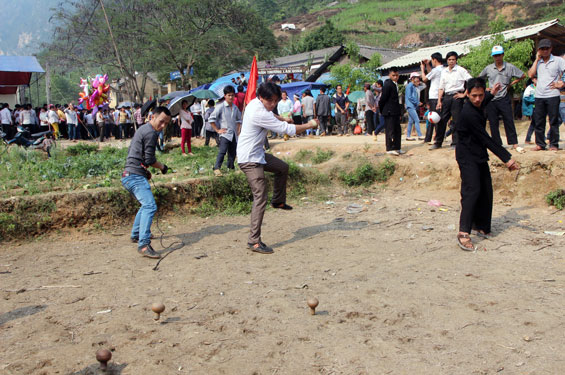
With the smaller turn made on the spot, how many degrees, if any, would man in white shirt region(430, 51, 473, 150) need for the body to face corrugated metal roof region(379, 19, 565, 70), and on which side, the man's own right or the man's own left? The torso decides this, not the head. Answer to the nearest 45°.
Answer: approximately 180°

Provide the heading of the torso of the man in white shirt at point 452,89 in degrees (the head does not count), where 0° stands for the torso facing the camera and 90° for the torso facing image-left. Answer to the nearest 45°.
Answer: approximately 0°

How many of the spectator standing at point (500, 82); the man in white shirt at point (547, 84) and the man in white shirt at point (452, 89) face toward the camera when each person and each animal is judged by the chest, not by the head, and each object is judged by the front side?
3

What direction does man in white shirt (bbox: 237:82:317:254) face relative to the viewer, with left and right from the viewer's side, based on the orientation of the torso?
facing to the right of the viewer

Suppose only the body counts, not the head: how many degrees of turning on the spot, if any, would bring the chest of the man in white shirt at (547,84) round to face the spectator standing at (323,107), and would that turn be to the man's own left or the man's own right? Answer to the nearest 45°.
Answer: approximately 135° to the man's own right

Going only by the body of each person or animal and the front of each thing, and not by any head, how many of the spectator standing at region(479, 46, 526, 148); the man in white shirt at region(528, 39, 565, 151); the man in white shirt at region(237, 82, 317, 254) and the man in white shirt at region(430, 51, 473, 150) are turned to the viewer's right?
1
